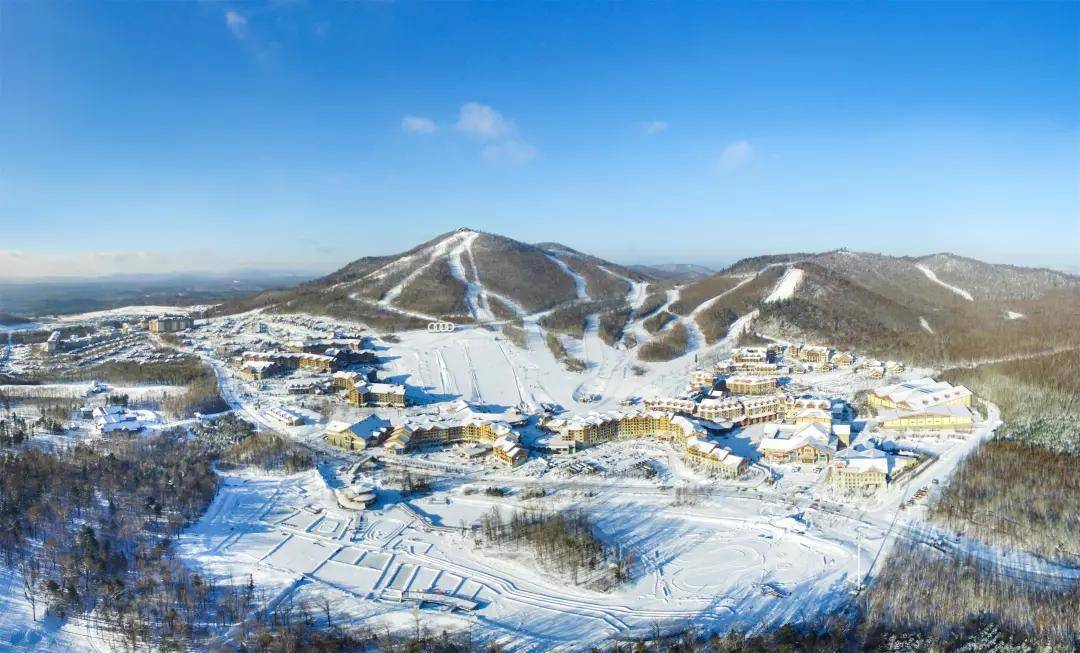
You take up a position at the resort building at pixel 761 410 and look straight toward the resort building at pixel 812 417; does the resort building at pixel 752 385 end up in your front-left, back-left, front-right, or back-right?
back-left

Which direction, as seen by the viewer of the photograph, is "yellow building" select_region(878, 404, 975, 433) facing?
facing the viewer

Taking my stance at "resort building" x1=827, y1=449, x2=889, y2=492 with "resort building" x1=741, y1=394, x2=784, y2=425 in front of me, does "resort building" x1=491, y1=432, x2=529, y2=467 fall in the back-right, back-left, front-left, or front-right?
front-left

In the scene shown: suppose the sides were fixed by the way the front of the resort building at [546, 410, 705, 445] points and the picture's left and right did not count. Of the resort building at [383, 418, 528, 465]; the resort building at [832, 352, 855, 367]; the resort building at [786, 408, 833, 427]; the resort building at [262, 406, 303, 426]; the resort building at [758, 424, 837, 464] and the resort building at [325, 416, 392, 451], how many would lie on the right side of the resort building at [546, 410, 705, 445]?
3

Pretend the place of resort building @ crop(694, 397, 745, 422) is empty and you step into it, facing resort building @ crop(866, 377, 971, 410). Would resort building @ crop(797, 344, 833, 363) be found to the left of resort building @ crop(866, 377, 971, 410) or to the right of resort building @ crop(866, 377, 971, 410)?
left

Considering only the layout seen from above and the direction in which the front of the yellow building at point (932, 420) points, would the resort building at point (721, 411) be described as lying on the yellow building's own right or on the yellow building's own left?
on the yellow building's own right

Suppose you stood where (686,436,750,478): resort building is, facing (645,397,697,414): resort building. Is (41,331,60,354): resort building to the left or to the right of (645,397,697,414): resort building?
left

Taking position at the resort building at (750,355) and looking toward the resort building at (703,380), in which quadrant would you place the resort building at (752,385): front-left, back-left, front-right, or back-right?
front-left

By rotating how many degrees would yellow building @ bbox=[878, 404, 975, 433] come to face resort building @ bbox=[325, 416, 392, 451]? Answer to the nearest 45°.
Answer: approximately 45° to its right

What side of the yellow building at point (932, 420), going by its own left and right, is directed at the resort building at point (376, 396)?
right

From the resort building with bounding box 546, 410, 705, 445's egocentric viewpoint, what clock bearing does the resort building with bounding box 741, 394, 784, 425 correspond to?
the resort building with bounding box 741, 394, 784, 425 is roughly at 8 o'clock from the resort building with bounding box 546, 410, 705, 445.

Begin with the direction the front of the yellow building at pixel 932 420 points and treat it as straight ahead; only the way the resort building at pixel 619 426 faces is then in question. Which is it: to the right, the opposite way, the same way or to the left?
the same way

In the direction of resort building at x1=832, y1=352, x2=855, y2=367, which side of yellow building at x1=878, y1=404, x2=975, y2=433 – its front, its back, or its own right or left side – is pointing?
back

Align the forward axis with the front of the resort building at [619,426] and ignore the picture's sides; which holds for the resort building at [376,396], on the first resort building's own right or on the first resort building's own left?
on the first resort building's own right

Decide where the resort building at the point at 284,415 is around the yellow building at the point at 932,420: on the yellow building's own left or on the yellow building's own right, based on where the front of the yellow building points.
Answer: on the yellow building's own right

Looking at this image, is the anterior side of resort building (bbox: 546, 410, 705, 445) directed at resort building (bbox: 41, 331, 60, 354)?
no
